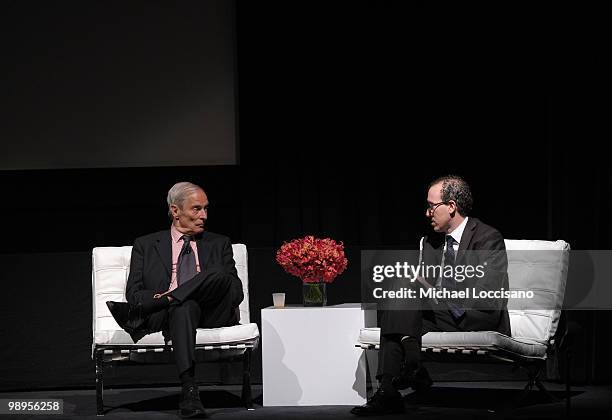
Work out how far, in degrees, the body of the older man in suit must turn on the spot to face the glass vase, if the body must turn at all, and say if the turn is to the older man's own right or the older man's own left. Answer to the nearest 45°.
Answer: approximately 90° to the older man's own left

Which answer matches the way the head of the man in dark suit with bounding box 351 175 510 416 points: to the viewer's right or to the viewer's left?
to the viewer's left

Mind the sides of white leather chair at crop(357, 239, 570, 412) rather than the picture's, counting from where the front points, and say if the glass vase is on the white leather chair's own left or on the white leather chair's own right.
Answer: on the white leather chair's own right

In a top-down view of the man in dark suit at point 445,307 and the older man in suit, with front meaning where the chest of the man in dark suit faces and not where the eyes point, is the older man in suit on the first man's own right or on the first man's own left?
on the first man's own right

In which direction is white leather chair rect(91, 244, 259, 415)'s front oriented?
toward the camera

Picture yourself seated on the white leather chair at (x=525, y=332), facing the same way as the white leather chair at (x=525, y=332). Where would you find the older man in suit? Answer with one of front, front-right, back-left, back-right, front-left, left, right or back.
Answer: front-right

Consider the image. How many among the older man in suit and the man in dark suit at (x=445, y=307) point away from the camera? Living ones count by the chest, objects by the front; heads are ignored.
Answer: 0

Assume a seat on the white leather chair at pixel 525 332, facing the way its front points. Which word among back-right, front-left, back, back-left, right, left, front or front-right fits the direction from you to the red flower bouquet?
front-right

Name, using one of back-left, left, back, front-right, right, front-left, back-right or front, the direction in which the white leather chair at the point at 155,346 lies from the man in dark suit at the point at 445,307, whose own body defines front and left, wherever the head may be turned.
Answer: front-right

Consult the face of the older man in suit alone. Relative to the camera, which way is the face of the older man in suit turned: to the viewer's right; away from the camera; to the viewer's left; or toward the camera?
to the viewer's right

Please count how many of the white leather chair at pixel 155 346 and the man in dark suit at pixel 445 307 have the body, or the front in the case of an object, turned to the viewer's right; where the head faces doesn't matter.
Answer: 0

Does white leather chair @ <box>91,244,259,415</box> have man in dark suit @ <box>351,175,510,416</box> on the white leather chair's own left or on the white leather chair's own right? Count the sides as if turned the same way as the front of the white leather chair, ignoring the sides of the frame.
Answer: on the white leather chair's own left

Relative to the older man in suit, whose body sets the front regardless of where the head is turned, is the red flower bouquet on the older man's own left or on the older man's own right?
on the older man's own left

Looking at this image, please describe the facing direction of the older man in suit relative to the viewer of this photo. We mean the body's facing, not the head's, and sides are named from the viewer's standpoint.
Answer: facing the viewer

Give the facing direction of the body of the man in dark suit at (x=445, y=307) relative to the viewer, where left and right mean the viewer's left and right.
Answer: facing the viewer and to the left of the viewer

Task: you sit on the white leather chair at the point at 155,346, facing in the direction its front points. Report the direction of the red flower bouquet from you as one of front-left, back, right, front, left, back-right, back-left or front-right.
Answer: left

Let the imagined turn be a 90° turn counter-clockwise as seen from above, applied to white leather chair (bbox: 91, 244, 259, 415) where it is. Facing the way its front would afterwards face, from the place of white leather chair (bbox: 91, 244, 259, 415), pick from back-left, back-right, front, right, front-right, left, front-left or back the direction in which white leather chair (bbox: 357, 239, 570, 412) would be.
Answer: front
